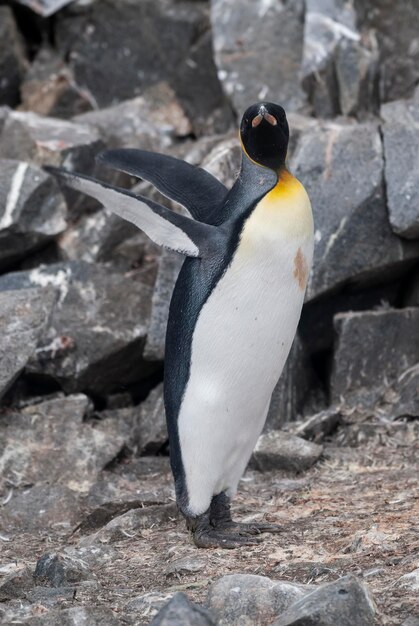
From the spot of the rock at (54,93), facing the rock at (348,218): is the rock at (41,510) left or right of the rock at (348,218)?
right

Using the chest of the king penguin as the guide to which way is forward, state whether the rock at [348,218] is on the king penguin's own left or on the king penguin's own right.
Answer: on the king penguin's own left

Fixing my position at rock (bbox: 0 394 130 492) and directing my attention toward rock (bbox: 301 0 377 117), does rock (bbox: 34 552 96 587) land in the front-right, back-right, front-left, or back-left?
back-right
